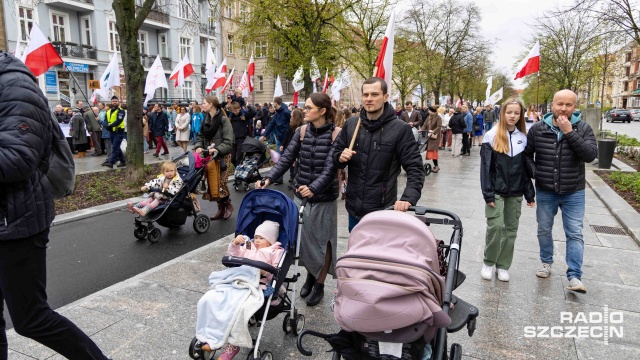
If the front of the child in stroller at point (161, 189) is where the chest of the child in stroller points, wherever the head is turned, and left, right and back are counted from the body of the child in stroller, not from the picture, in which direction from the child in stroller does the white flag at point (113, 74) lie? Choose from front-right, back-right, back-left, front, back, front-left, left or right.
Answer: back-right

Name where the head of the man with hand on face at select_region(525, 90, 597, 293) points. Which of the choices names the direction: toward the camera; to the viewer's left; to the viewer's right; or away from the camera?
toward the camera

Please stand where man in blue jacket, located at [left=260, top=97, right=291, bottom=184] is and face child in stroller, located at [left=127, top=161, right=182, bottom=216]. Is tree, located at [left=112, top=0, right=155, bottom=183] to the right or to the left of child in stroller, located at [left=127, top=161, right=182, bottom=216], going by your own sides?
right

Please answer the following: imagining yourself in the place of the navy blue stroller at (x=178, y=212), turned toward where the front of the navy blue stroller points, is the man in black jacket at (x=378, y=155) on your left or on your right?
on your left

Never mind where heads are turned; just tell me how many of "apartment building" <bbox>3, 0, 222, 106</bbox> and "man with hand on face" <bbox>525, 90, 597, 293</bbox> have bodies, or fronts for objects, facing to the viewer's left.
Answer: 0

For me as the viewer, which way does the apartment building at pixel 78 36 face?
facing the viewer and to the right of the viewer

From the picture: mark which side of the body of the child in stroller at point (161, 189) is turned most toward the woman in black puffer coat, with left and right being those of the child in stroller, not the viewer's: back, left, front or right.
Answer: left

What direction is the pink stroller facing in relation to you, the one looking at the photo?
facing the viewer and to the left of the viewer

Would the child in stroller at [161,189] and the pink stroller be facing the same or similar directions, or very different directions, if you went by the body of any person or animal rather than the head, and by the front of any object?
same or similar directions

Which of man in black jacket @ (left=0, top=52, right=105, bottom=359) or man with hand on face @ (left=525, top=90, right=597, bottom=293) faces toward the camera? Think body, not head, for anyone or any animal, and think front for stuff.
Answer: the man with hand on face

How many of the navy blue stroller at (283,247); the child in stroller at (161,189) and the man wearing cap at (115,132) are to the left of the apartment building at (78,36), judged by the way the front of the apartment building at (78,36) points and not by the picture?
0

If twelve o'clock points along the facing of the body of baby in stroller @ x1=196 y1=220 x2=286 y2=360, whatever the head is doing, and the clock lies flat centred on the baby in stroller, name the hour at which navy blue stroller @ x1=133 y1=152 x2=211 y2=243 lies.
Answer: The navy blue stroller is roughly at 4 o'clock from the baby in stroller.

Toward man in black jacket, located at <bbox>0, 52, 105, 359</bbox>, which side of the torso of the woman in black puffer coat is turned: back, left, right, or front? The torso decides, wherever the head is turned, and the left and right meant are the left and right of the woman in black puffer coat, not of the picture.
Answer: front

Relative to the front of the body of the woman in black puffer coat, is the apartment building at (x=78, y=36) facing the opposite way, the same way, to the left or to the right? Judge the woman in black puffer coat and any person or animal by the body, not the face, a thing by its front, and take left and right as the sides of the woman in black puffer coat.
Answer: to the left

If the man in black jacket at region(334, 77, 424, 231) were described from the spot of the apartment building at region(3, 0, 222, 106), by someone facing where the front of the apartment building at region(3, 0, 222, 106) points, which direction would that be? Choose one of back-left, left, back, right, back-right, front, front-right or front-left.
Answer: front-right

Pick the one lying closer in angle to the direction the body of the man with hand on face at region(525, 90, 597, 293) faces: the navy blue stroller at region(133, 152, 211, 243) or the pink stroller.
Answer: the pink stroller

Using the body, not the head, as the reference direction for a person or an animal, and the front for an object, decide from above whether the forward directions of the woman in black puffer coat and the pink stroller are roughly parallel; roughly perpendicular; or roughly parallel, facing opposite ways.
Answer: roughly parallel

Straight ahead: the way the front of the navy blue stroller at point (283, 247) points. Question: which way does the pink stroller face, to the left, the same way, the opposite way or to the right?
the same way

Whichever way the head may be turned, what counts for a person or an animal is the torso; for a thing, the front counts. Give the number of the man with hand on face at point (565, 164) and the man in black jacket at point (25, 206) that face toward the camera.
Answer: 1
